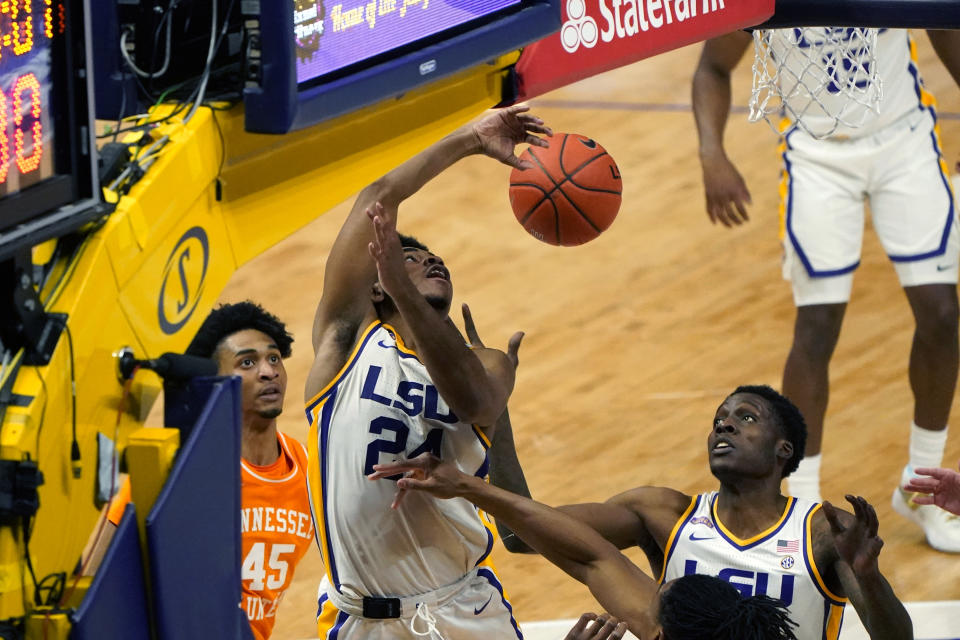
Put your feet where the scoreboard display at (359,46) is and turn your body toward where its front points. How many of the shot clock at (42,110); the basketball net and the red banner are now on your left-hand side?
2

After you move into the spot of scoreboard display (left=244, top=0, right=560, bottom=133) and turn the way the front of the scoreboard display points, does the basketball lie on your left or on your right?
on your left

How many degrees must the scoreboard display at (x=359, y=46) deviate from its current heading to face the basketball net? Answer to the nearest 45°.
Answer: approximately 90° to its left

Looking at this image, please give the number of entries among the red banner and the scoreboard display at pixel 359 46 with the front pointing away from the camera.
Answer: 0

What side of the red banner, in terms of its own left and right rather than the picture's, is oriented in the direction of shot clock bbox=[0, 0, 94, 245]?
right

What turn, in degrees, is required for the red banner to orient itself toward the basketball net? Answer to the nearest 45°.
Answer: approximately 90° to its left

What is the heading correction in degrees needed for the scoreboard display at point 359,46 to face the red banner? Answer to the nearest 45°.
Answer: approximately 90° to its left

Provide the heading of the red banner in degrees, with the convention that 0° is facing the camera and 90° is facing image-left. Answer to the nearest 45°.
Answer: approximately 315°

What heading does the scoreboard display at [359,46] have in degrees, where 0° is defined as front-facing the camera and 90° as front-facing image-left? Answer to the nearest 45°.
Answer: approximately 315°
